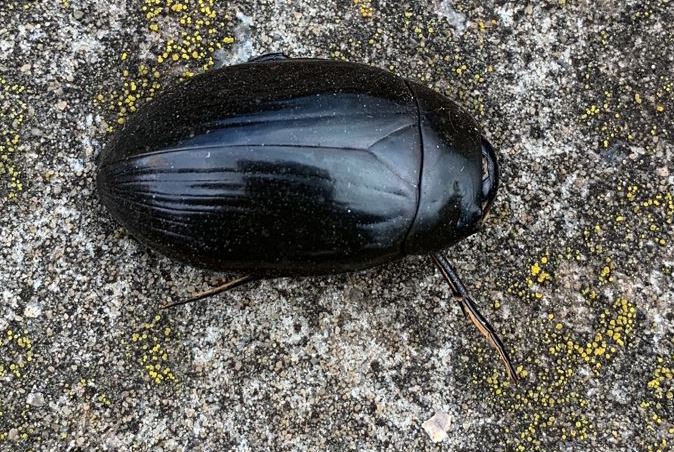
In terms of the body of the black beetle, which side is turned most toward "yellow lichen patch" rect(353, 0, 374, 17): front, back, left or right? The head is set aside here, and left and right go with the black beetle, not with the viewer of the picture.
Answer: left

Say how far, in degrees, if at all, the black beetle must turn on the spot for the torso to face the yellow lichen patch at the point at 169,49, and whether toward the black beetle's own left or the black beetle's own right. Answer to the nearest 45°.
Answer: approximately 135° to the black beetle's own left

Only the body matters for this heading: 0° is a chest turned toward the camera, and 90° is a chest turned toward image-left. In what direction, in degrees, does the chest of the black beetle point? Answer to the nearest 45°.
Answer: approximately 270°
